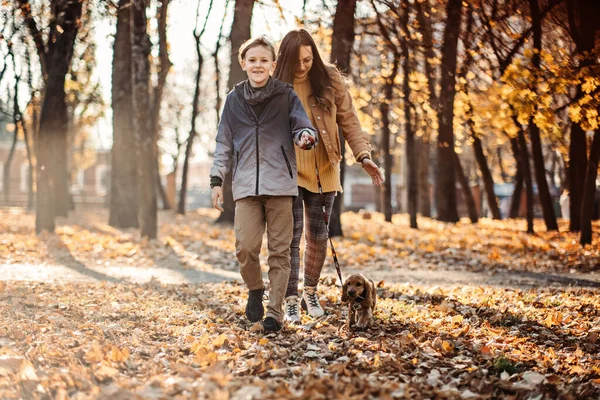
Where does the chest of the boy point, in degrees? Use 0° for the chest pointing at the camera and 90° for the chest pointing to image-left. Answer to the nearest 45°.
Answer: approximately 0°

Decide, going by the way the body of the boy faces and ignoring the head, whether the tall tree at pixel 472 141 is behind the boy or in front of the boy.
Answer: behind

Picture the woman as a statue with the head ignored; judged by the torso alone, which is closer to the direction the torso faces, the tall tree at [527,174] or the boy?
the boy

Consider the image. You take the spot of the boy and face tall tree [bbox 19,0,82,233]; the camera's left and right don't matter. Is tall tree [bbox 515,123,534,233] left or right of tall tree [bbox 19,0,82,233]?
right

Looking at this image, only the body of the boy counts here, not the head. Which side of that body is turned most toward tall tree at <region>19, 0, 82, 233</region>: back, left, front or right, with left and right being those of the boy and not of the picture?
back

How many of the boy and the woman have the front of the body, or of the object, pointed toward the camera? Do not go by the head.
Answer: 2

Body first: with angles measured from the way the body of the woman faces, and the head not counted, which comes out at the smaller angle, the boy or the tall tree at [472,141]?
the boy

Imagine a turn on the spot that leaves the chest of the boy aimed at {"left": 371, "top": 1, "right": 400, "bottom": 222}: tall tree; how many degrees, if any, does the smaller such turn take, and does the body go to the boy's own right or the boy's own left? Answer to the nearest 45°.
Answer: approximately 180°

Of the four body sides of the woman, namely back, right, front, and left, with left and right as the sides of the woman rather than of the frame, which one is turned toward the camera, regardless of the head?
front

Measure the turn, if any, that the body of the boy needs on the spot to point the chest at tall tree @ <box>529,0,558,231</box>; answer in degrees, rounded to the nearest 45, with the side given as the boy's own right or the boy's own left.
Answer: approximately 135° to the boy's own left
